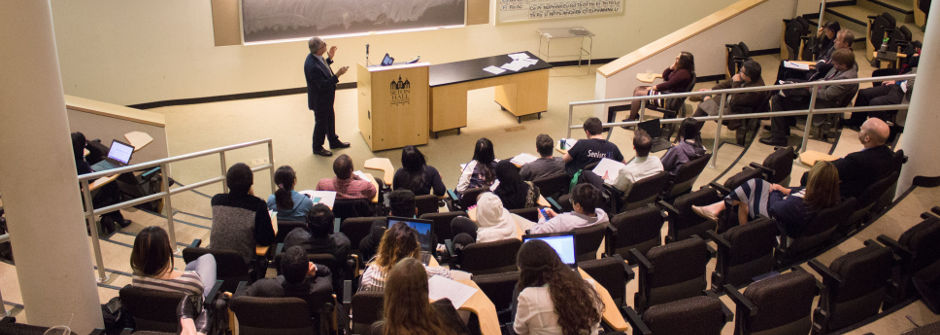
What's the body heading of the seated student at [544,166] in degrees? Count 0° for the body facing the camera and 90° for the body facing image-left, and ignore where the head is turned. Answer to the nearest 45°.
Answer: approximately 180°

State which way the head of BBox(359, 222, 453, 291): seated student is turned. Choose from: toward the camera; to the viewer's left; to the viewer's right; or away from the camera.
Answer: away from the camera

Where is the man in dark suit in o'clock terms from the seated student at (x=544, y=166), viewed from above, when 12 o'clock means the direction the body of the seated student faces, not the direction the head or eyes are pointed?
The man in dark suit is roughly at 10 o'clock from the seated student.

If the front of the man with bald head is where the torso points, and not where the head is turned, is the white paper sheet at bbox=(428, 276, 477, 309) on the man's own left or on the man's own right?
on the man's own left

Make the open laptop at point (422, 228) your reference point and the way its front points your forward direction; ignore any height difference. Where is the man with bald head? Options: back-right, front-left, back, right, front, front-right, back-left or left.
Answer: left

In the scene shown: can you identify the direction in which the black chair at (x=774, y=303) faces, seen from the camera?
facing away from the viewer and to the left of the viewer

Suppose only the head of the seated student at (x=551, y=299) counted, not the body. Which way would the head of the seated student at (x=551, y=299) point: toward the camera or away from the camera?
away from the camera

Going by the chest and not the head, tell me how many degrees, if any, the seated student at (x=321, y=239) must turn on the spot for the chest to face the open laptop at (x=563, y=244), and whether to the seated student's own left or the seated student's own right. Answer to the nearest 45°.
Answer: approximately 135° to the seated student's own right

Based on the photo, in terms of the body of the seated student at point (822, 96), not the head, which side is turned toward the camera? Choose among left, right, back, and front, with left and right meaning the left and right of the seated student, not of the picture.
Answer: left

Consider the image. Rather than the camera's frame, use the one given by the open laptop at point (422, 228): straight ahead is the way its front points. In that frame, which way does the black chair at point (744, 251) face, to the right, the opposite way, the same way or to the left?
the opposite way

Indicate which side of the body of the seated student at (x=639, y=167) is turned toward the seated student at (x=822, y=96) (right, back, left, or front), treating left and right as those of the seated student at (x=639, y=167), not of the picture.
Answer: right

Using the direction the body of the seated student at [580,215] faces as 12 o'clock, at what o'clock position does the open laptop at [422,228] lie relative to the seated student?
The open laptop is roughly at 10 o'clock from the seated student.

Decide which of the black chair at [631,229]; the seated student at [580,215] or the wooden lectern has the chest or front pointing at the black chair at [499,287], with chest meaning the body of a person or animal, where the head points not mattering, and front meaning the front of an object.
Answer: the wooden lectern

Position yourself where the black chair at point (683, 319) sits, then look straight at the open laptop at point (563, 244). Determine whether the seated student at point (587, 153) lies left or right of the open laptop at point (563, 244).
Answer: right

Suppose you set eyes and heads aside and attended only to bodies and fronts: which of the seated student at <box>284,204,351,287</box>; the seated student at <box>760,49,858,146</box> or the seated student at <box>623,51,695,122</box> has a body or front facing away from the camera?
the seated student at <box>284,204,351,287</box>

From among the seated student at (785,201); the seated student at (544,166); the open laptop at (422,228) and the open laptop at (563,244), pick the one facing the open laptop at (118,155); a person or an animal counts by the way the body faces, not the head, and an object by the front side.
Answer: the seated student at (785,201)

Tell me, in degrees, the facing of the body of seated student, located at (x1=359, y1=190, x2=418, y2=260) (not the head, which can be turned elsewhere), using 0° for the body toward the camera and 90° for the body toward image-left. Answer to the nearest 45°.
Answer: approximately 180°

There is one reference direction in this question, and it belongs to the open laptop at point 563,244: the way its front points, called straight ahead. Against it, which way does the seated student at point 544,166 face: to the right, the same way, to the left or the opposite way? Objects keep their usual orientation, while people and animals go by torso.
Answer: the opposite way
